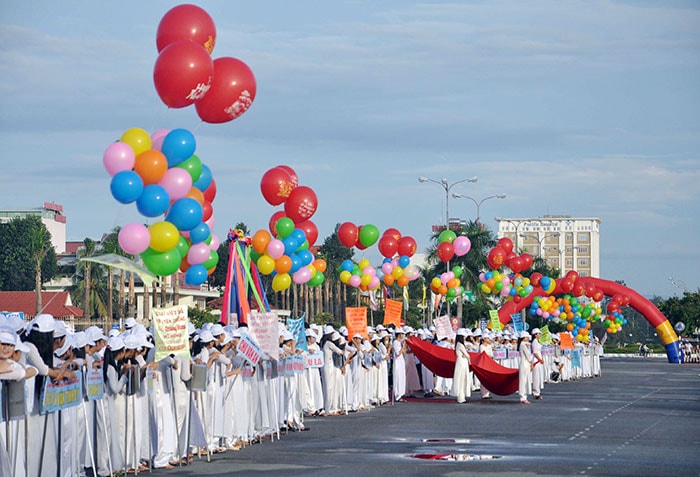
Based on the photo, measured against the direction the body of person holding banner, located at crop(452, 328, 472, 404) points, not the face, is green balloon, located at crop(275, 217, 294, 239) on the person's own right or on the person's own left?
on the person's own right

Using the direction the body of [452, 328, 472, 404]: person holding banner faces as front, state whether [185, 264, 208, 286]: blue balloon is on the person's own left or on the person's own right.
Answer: on the person's own right

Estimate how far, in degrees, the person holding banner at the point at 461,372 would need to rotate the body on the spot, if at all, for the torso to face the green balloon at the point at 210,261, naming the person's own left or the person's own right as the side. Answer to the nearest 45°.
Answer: approximately 135° to the person's own right

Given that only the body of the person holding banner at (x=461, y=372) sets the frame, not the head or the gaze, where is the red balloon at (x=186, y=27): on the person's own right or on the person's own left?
on the person's own right

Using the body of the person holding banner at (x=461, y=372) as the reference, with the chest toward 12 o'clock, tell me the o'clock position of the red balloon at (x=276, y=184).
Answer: The red balloon is roughly at 4 o'clock from the person holding banner.

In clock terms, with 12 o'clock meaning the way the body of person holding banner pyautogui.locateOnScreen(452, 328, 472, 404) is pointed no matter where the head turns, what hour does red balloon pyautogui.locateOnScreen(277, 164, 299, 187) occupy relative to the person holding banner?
The red balloon is roughly at 4 o'clock from the person holding banner.

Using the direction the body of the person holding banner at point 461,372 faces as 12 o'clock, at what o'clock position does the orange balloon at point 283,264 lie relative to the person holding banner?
The orange balloon is roughly at 4 o'clock from the person holding banner.

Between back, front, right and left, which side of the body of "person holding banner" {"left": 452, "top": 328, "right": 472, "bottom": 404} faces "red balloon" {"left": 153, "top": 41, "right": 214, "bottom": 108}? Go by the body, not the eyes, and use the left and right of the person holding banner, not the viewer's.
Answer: right

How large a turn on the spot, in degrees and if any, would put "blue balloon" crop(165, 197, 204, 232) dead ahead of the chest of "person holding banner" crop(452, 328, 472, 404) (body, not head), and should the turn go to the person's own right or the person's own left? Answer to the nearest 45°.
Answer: approximately 90° to the person's own right

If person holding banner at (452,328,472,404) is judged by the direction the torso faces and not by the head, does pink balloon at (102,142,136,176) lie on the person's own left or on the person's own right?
on the person's own right

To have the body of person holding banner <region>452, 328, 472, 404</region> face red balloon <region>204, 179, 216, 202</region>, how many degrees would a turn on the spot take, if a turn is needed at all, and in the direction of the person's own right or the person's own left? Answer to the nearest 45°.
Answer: approximately 135° to the person's own right
